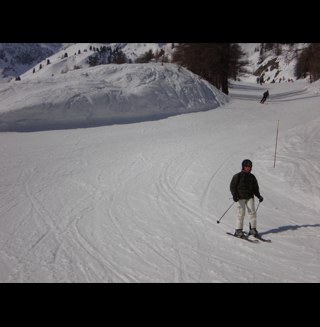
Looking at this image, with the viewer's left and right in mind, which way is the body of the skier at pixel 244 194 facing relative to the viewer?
facing the viewer and to the right of the viewer
